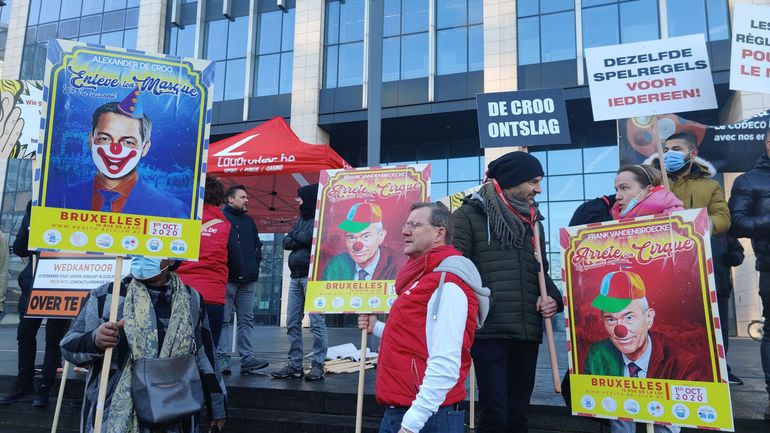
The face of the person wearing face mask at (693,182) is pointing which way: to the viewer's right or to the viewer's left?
to the viewer's left

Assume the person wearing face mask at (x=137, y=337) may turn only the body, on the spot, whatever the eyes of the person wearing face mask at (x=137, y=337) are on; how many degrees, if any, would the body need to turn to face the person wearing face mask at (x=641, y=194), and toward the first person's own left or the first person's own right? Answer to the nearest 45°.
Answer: approximately 90° to the first person's own left

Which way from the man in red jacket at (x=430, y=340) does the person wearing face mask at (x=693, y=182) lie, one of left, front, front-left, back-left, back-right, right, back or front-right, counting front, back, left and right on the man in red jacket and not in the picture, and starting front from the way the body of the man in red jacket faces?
back-right

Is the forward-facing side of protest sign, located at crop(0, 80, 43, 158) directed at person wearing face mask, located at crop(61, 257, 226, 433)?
yes

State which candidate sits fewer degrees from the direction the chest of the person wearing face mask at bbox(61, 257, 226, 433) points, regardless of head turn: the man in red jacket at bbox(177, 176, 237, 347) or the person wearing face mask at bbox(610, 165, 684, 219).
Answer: the person wearing face mask

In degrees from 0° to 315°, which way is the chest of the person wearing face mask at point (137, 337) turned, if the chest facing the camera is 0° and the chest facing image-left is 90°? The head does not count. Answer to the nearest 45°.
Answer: approximately 0°

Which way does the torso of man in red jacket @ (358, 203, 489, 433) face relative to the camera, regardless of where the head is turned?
to the viewer's left

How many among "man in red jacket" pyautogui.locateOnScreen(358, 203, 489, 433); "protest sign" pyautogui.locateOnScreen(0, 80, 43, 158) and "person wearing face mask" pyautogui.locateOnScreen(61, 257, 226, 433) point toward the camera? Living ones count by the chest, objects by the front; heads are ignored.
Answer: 2

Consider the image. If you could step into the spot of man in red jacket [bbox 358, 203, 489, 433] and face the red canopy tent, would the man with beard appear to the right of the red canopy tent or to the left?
right

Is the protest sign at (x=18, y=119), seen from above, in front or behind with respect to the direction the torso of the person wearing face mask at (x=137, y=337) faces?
behind

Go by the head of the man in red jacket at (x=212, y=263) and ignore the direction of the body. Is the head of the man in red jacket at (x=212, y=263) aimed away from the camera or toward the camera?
away from the camera
